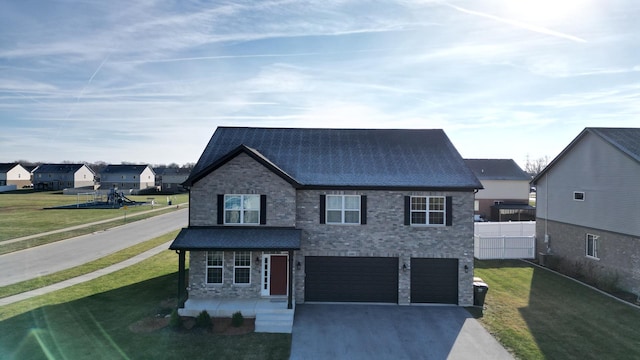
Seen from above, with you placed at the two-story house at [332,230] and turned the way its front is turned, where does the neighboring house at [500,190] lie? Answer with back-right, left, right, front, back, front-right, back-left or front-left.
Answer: back-left

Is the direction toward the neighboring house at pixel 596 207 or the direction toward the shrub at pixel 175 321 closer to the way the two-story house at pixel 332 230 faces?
the shrub

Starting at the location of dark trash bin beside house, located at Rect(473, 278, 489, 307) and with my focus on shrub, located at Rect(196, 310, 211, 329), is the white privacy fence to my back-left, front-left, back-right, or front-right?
back-right

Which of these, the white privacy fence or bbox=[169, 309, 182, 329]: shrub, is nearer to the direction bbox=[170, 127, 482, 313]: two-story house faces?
the shrub

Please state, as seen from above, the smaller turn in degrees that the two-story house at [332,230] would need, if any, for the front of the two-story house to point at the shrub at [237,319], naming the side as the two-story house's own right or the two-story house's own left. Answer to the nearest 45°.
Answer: approximately 45° to the two-story house's own right

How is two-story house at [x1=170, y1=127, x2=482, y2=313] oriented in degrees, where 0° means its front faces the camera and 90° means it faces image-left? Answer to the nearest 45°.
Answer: approximately 0°

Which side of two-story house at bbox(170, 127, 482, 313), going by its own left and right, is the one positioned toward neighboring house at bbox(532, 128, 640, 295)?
left

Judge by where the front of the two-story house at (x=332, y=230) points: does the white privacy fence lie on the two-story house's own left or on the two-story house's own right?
on the two-story house's own left

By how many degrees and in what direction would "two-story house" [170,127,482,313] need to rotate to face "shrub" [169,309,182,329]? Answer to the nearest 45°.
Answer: approximately 45° to its right

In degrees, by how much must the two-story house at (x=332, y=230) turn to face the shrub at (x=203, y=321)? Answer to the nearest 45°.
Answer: approximately 45° to its right

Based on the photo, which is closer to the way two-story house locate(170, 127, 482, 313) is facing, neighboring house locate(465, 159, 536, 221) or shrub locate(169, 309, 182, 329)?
the shrub
